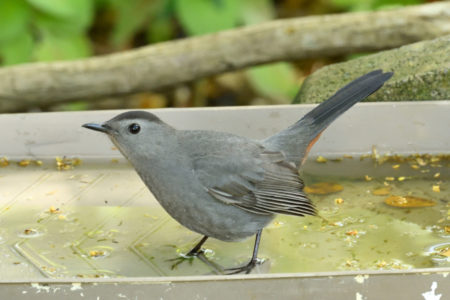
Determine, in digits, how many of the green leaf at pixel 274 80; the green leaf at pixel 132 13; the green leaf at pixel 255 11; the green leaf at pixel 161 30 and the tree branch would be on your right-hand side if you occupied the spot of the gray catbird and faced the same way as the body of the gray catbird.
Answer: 5

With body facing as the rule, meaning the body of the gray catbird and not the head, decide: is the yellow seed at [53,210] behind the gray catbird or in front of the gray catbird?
in front

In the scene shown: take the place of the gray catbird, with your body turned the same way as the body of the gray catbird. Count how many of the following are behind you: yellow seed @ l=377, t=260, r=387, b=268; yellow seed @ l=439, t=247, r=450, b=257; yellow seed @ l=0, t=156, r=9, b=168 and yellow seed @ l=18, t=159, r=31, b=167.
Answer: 2

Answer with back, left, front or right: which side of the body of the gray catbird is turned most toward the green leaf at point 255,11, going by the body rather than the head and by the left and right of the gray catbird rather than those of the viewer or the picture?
right

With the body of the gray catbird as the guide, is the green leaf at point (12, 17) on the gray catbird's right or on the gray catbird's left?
on the gray catbird's right

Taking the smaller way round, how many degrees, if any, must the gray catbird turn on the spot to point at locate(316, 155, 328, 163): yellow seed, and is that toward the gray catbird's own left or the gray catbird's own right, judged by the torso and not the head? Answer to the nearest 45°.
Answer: approximately 135° to the gray catbird's own right

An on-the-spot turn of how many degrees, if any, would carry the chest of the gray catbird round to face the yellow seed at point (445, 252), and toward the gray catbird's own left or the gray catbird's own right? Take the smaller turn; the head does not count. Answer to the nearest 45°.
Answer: approximately 180°

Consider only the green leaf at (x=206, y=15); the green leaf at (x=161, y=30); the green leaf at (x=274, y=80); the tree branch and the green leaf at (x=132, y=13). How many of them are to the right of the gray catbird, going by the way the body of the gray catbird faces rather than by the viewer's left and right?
5

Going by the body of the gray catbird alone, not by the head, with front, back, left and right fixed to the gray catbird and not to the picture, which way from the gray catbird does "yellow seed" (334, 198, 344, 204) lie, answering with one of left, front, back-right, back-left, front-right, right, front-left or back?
back-right

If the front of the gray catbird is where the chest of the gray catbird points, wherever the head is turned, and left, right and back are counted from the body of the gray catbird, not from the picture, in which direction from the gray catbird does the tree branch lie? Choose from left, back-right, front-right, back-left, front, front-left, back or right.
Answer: right

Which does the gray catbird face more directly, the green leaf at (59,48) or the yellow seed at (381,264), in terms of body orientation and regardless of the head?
the green leaf

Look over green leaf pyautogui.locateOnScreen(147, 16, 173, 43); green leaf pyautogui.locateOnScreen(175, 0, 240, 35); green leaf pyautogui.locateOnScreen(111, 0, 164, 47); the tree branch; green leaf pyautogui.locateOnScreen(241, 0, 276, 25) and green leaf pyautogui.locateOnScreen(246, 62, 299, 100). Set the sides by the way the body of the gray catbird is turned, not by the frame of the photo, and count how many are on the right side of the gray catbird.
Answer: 6

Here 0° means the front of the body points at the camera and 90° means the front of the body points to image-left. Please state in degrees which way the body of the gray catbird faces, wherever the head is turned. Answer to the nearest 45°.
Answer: approximately 90°
